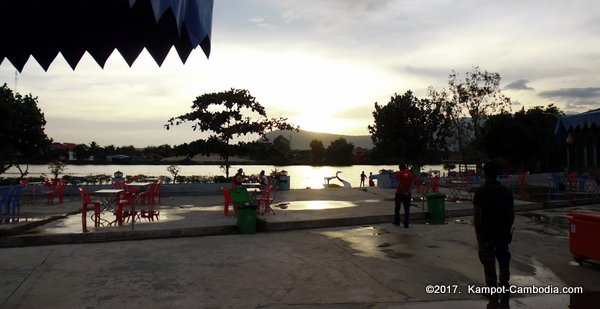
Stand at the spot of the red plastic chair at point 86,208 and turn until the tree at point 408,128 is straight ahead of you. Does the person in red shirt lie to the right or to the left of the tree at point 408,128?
right

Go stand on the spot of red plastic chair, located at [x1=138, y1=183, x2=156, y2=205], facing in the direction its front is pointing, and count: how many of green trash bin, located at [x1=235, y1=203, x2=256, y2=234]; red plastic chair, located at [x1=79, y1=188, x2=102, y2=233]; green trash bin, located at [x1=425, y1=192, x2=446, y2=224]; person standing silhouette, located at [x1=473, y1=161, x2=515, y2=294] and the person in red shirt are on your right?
0

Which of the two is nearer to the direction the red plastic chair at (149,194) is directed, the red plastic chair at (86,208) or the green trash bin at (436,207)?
the red plastic chair

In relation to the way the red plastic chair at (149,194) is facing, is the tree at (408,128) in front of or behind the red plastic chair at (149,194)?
behind

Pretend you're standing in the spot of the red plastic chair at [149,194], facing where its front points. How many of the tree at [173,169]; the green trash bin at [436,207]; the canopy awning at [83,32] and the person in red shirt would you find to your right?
1

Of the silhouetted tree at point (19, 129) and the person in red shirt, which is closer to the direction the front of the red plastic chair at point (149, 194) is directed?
the silhouetted tree

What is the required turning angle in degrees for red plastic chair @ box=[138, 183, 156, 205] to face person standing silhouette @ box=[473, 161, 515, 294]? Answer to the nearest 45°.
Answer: approximately 90° to its left

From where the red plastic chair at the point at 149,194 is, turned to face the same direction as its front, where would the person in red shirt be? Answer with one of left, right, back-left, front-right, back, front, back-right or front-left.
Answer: back-left

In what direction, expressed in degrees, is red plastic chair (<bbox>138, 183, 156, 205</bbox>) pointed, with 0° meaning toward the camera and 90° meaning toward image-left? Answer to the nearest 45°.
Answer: approximately 90°

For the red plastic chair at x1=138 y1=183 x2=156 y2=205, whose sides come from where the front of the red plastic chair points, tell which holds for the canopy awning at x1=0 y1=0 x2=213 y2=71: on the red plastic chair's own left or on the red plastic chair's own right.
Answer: on the red plastic chair's own left

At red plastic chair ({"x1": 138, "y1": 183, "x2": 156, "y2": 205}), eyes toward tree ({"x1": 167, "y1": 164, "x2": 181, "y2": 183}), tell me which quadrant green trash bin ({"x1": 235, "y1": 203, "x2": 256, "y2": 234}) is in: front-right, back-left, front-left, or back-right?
back-right

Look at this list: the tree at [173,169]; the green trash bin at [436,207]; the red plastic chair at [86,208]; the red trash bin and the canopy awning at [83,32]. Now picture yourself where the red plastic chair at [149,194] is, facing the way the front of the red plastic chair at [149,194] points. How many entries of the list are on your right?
1

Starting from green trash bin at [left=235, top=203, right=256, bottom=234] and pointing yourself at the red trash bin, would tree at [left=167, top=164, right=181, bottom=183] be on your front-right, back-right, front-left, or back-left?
back-left

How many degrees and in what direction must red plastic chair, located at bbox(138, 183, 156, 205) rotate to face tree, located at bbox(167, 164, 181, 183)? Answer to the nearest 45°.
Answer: approximately 90° to its right

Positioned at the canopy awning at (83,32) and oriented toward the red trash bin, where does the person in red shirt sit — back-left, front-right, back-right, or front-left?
front-left

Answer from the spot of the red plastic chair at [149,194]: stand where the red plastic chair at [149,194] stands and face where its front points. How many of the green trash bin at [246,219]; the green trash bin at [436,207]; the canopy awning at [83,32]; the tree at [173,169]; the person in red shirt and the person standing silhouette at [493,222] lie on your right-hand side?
1

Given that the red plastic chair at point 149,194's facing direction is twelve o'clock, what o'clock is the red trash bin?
The red trash bin is roughly at 8 o'clock from the red plastic chair.

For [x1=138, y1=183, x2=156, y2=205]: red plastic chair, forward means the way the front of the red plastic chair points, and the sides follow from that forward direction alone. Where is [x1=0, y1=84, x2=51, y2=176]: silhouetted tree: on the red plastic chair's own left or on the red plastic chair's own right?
on the red plastic chair's own right
